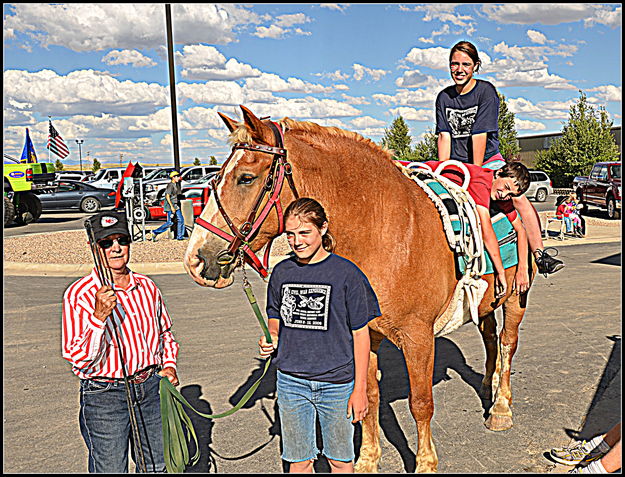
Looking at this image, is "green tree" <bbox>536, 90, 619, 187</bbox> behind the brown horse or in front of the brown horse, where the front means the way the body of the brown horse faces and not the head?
behind

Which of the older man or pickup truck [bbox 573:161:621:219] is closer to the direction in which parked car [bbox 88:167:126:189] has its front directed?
the older man
